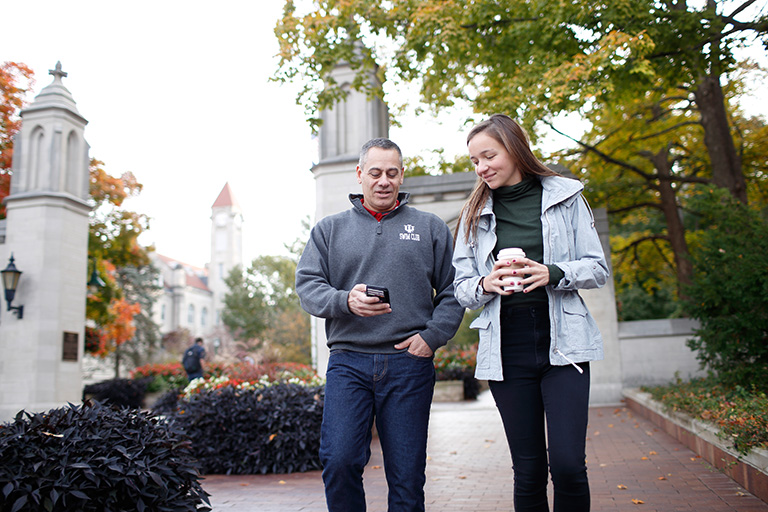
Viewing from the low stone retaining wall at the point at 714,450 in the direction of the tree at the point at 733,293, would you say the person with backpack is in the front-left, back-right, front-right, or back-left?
front-left

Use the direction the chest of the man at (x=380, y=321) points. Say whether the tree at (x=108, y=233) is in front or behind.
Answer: behind

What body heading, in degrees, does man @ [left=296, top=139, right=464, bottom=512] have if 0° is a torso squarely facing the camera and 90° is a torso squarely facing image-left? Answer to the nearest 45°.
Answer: approximately 0°

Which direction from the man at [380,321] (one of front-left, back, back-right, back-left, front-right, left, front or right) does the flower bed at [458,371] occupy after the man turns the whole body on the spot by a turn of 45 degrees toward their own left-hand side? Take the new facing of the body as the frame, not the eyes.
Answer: back-left

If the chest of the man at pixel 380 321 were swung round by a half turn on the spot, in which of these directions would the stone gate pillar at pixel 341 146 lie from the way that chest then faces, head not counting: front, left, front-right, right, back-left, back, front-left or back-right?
front

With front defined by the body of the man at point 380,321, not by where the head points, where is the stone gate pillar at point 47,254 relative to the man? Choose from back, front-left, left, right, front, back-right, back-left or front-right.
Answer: back-right

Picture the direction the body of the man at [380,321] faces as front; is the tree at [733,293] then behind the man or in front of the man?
behind

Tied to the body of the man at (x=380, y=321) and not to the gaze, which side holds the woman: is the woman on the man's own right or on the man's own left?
on the man's own left

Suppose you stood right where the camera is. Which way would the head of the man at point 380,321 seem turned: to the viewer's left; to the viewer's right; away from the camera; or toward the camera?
toward the camera

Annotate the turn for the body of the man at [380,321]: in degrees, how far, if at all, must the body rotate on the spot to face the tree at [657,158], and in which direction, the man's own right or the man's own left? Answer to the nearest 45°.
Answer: approximately 135° to the man's own left

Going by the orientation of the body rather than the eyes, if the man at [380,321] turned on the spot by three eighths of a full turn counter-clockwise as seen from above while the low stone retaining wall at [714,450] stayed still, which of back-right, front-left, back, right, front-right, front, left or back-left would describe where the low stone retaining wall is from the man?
front

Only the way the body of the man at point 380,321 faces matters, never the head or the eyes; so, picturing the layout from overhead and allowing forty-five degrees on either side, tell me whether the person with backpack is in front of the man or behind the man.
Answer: behind

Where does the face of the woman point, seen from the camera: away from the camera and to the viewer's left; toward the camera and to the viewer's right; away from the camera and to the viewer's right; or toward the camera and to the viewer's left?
toward the camera and to the viewer's left
